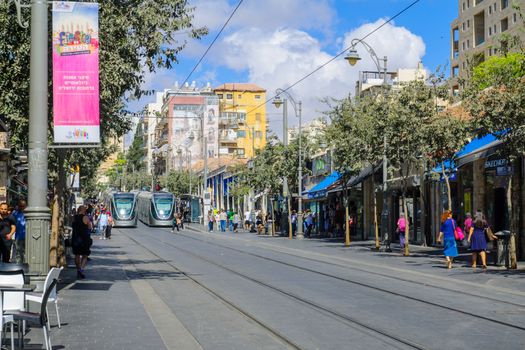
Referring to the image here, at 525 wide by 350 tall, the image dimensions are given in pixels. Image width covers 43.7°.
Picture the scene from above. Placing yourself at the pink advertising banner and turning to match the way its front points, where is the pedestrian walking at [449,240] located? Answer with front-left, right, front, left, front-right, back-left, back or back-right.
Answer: back-left

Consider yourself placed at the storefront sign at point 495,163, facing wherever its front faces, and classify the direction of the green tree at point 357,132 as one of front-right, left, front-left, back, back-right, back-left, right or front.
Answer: right

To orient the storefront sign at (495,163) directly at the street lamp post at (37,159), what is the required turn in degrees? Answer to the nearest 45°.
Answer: approximately 45° to its left

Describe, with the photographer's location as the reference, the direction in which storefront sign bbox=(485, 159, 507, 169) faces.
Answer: facing the viewer and to the left of the viewer

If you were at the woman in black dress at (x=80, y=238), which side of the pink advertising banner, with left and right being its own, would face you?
back

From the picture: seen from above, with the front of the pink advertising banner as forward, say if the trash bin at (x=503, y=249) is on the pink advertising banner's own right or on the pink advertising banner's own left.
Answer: on the pink advertising banner's own left

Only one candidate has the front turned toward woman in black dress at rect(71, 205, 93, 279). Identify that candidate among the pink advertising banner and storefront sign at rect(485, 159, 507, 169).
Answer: the storefront sign

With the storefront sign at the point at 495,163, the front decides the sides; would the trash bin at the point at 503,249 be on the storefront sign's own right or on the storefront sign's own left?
on the storefront sign's own left

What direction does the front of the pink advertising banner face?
toward the camera

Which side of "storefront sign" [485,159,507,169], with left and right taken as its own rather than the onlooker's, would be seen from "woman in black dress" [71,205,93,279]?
front

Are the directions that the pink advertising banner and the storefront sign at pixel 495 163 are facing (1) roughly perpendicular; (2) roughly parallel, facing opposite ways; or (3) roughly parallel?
roughly perpendicular

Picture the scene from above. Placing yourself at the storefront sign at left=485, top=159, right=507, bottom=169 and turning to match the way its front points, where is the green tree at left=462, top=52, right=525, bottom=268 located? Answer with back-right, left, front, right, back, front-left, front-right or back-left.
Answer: front-left

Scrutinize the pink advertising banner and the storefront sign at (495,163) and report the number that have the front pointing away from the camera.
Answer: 0
